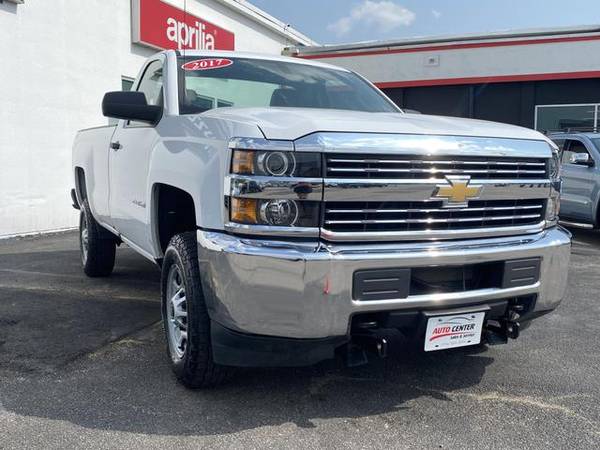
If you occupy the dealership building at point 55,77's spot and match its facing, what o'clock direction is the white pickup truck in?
The white pickup truck is roughly at 1 o'clock from the dealership building.

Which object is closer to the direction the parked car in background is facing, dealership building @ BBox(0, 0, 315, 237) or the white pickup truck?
the white pickup truck

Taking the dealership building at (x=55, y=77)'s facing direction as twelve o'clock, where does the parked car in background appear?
The parked car in background is roughly at 11 o'clock from the dealership building.

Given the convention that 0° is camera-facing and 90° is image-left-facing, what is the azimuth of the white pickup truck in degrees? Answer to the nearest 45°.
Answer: approximately 315°

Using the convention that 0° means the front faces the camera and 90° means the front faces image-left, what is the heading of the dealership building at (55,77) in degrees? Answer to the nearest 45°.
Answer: approximately 315°

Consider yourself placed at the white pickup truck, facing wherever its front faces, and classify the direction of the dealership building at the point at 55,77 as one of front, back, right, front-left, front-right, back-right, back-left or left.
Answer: back

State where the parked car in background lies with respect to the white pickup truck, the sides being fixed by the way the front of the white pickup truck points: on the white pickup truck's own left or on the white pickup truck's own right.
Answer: on the white pickup truck's own left
